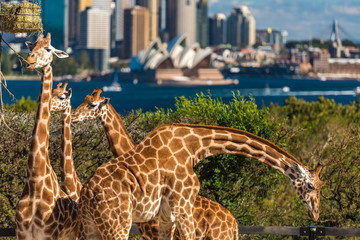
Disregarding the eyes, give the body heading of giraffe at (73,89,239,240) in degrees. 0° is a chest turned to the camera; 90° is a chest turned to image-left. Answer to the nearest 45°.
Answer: approximately 90°

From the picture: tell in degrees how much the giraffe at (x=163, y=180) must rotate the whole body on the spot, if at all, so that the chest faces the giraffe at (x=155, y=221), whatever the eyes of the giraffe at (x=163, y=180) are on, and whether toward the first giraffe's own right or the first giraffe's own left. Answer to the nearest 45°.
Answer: approximately 90° to the first giraffe's own left

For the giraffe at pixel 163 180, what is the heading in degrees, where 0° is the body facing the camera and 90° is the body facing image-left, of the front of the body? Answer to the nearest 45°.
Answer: approximately 270°

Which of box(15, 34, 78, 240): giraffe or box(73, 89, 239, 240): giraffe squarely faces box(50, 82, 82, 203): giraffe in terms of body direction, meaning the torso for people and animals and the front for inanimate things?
box(73, 89, 239, 240): giraffe

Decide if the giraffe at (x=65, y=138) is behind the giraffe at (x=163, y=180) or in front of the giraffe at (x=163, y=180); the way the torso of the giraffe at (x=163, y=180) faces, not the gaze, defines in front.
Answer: behind
